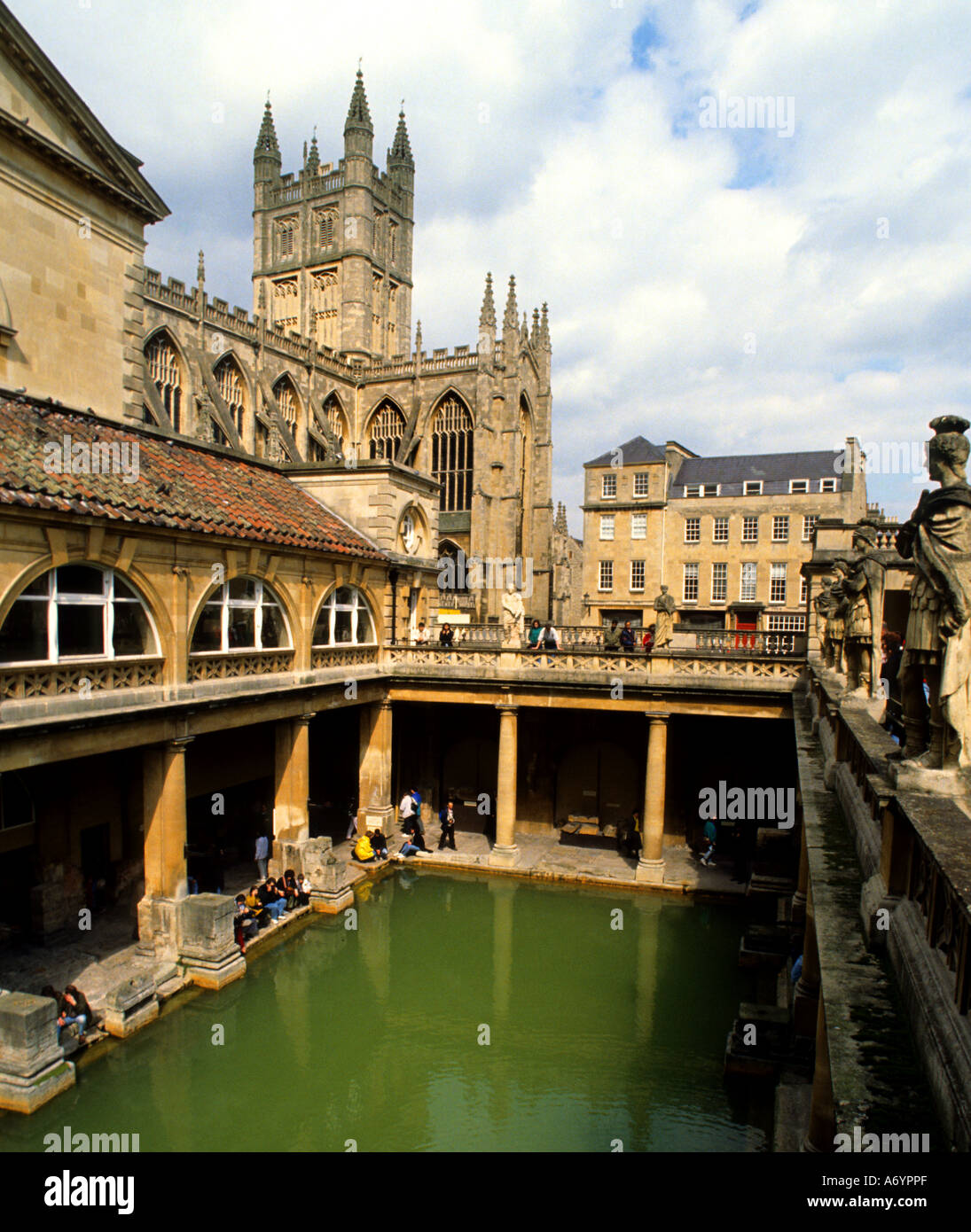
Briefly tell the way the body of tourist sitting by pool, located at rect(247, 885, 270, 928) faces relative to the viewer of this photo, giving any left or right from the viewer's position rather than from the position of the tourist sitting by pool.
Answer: facing the viewer and to the right of the viewer

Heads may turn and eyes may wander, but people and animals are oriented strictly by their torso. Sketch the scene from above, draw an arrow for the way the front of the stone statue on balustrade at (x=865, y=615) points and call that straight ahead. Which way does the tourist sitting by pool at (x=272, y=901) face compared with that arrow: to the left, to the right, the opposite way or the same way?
the opposite way

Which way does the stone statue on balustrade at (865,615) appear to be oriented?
to the viewer's left

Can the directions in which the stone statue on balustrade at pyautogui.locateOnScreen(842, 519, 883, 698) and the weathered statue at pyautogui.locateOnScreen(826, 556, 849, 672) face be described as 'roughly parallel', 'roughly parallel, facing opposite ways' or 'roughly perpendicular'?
roughly parallel

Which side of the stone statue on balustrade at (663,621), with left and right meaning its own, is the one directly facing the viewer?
front

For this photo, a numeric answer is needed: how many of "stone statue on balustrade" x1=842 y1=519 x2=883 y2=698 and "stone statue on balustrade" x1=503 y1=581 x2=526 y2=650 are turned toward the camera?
1

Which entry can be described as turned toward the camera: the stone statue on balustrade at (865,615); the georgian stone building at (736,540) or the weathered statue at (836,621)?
the georgian stone building

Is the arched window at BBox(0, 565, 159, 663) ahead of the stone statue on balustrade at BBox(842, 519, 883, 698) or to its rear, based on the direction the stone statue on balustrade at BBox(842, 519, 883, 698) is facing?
ahead

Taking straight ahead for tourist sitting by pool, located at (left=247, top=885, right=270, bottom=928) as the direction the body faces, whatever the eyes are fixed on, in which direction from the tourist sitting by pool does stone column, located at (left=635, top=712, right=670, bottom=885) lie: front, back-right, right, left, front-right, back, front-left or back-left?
front-left

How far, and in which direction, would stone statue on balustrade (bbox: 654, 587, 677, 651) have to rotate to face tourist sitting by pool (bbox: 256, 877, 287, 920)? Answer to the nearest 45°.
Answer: approximately 45° to its right

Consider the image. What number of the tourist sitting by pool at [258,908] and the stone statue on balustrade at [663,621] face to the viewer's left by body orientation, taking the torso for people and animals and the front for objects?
0

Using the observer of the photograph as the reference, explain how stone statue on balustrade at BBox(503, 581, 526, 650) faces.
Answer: facing the viewer

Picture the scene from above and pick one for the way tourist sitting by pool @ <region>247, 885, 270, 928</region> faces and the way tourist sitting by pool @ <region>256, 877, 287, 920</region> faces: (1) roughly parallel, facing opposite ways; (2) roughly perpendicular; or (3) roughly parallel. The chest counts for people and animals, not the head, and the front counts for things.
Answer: roughly parallel

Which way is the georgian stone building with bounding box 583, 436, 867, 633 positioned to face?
toward the camera
